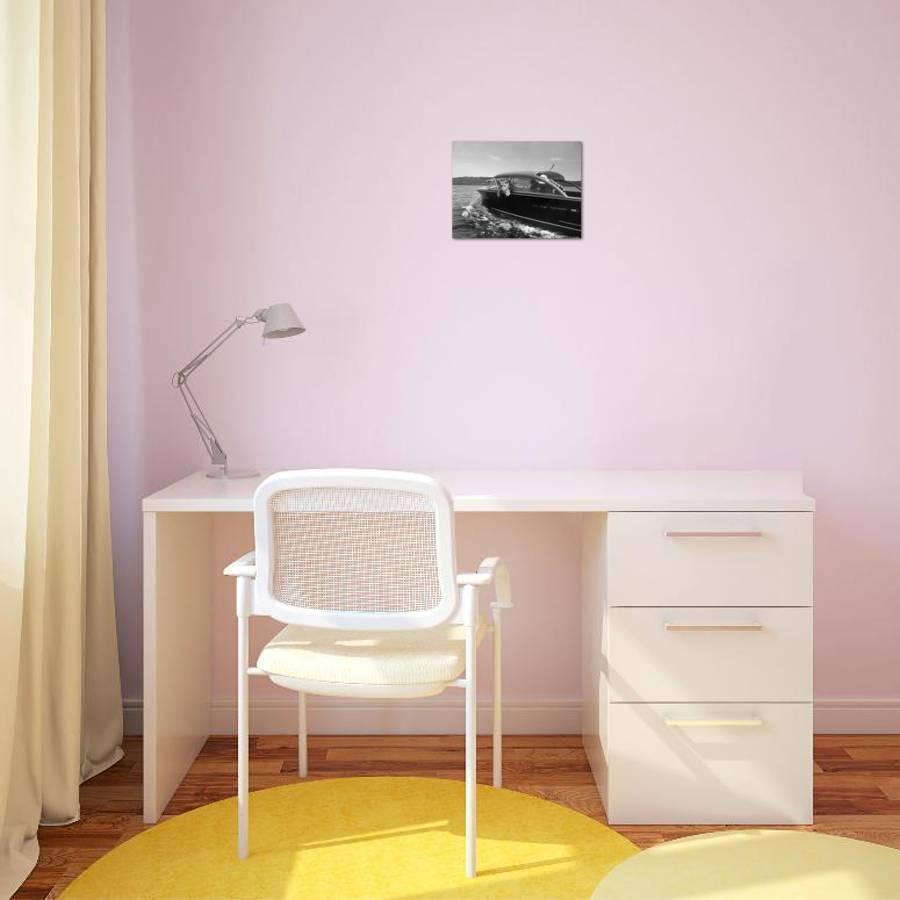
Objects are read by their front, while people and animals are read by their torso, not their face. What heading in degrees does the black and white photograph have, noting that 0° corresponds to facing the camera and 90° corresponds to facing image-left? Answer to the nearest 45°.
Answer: approximately 0°

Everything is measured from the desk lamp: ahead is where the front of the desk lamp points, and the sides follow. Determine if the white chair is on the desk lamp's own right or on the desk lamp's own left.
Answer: on the desk lamp's own right

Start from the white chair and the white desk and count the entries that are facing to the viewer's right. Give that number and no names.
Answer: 0

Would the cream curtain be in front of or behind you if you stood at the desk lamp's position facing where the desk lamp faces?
behind

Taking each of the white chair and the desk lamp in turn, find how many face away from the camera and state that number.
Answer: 1

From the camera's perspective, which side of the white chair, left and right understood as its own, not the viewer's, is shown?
back

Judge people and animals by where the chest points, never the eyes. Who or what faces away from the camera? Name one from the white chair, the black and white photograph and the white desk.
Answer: the white chair

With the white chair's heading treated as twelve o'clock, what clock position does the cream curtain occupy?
The cream curtain is roughly at 10 o'clock from the white chair.

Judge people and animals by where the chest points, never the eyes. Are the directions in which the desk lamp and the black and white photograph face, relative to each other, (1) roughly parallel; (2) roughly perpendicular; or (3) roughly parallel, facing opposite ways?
roughly perpendicular

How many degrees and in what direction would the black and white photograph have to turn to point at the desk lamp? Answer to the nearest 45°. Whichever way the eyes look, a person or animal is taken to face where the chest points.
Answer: approximately 90° to its right

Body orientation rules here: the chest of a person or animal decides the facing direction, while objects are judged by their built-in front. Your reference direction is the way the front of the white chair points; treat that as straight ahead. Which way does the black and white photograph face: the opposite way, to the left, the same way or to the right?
the opposite way

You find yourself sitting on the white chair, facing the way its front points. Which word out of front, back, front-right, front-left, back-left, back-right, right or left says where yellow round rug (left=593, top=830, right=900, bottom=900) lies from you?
right

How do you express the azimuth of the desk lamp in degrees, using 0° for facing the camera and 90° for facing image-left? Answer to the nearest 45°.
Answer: approximately 270°
